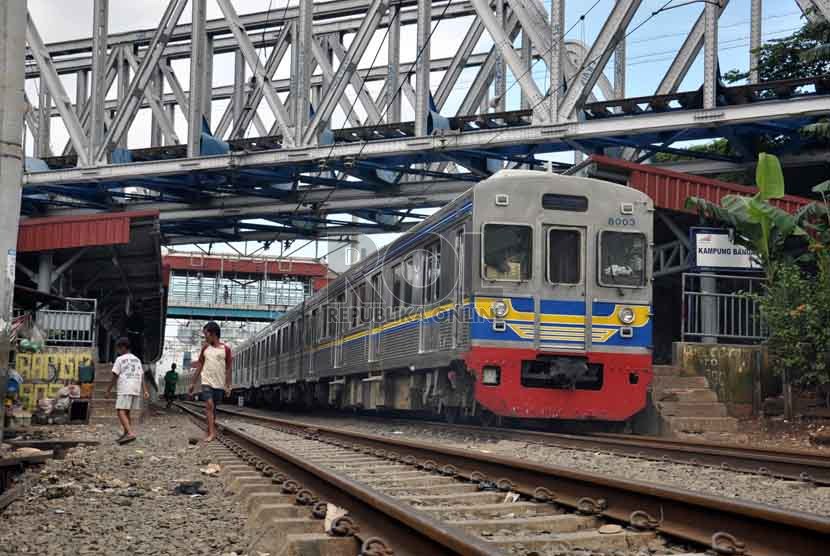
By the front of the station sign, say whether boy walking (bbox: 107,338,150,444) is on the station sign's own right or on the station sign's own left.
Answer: on the station sign's own right

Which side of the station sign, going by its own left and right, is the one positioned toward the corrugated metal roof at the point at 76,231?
right

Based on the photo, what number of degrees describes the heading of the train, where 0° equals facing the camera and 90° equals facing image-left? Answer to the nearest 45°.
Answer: approximately 315°

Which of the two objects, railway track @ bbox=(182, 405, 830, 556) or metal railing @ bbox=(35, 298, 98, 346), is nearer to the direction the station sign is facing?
the railway track

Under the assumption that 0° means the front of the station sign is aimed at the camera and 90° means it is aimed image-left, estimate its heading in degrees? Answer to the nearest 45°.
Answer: approximately 0°

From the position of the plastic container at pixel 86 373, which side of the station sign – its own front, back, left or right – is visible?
right

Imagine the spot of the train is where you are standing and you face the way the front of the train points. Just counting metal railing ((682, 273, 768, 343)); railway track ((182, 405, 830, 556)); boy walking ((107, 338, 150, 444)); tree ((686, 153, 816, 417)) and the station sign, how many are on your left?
3

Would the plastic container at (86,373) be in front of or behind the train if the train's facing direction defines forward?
behind

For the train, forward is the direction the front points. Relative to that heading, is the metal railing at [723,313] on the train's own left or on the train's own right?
on the train's own left

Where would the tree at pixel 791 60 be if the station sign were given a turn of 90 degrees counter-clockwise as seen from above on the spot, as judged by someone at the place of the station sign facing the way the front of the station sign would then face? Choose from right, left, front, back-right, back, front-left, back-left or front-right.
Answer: left

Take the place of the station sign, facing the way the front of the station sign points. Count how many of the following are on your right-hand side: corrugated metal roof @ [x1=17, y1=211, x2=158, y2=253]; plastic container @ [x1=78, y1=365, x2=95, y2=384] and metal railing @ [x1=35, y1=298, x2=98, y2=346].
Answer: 3
